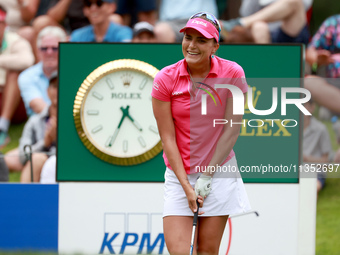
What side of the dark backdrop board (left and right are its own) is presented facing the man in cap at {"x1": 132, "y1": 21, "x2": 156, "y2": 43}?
back

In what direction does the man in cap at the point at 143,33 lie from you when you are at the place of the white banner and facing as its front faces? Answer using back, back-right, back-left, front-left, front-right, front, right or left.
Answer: back

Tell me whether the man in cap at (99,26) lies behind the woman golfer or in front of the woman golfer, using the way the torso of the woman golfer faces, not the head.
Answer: behind

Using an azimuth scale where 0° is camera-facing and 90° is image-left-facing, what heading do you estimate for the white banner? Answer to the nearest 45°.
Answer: approximately 0°

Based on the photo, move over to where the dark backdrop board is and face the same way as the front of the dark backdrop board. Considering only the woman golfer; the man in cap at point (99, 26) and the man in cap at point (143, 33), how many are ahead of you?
1

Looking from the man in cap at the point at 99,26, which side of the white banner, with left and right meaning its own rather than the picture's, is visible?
back

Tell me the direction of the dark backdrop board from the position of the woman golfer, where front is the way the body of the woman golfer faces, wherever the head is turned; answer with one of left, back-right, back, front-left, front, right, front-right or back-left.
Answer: back

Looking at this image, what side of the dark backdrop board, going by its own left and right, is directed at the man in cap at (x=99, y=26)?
back

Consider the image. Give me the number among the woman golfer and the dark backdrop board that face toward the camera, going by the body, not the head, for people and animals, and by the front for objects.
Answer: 2

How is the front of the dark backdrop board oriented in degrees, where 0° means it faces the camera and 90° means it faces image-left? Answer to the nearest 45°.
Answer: approximately 0°
